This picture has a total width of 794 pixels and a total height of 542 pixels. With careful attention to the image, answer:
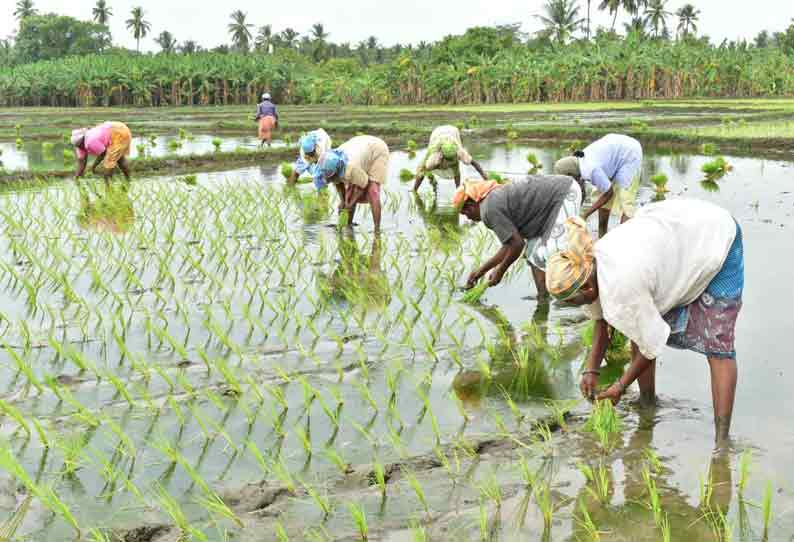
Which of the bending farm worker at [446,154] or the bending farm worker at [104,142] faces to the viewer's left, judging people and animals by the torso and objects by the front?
the bending farm worker at [104,142]

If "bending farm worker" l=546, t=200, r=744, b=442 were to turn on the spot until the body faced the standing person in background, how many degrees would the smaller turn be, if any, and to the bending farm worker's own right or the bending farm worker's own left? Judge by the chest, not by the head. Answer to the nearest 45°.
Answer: approximately 90° to the bending farm worker's own right

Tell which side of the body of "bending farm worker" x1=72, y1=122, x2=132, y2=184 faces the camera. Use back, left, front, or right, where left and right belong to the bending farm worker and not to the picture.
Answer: left

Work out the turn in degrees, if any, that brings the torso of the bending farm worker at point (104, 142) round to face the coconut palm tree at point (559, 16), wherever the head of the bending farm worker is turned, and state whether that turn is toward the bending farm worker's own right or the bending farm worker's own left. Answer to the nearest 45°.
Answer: approximately 135° to the bending farm worker's own right

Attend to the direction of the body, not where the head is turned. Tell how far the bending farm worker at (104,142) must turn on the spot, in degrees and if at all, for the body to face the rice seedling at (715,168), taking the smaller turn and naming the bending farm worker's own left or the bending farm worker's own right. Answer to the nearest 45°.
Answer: approximately 180°

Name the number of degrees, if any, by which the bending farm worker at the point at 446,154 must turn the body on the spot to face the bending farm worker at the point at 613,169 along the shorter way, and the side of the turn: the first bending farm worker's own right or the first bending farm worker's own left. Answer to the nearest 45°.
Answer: approximately 45° to the first bending farm worker's own left

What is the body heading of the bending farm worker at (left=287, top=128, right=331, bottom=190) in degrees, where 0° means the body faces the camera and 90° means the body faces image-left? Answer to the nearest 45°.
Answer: approximately 45°

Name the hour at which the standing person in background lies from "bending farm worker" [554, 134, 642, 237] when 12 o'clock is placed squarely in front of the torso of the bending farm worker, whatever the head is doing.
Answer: The standing person in background is roughly at 2 o'clock from the bending farm worker.

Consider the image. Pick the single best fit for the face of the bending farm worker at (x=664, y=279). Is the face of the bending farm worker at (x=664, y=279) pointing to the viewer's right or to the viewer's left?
to the viewer's left

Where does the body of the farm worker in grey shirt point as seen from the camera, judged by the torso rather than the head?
to the viewer's left

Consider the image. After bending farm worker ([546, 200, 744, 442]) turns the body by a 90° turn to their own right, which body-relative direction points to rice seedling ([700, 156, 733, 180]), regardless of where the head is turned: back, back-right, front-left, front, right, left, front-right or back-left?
front-right

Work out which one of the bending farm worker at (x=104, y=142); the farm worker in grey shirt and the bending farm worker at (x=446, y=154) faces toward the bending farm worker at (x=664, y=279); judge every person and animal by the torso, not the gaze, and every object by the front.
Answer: the bending farm worker at (x=446, y=154)

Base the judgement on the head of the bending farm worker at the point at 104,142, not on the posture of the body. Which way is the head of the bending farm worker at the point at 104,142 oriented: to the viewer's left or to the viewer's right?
to the viewer's left

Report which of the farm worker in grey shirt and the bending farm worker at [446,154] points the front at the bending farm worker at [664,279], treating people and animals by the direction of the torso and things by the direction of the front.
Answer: the bending farm worker at [446,154]

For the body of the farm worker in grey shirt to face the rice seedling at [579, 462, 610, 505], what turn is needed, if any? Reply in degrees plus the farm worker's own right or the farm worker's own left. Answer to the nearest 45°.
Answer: approximately 90° to the farm worker's own left

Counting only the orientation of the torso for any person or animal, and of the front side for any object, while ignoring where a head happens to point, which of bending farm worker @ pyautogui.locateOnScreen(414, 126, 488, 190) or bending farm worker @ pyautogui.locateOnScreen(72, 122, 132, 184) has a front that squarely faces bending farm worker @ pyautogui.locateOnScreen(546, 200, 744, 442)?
bending farm worker @ pyautogui.locateOnScreen(414, 126, 488, 190)
